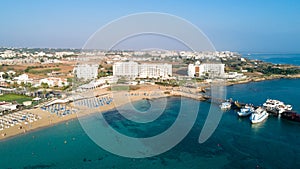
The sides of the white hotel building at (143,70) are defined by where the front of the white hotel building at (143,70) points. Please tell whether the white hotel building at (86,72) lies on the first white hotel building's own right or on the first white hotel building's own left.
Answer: on the first white hotel building's own right

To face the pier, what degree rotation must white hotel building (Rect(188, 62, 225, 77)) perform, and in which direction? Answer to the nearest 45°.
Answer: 0° — it already faces it

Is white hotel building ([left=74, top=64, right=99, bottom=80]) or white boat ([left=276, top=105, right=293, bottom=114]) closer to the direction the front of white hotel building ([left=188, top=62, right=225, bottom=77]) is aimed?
the white boat

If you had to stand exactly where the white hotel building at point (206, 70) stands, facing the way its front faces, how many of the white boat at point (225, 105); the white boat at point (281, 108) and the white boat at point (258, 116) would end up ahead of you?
3

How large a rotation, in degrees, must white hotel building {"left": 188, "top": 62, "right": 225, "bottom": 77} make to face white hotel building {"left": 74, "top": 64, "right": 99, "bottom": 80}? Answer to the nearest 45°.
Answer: approximately 45° to its right

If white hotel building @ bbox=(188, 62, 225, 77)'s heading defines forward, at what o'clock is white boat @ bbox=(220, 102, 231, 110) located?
The white boat is roughly at 12 o'clock from the white hotel building.

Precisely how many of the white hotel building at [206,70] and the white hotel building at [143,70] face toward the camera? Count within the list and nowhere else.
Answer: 2

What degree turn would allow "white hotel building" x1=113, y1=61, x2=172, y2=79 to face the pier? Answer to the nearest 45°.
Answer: approximately 45° to its left

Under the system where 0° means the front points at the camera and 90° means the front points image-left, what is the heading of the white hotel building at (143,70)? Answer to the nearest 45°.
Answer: approximately 0°

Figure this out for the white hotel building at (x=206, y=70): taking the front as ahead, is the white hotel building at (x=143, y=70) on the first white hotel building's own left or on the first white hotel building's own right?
on the first white hotel building's own right

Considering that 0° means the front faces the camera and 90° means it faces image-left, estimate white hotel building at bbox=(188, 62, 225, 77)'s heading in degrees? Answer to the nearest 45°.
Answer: approximately 0°
